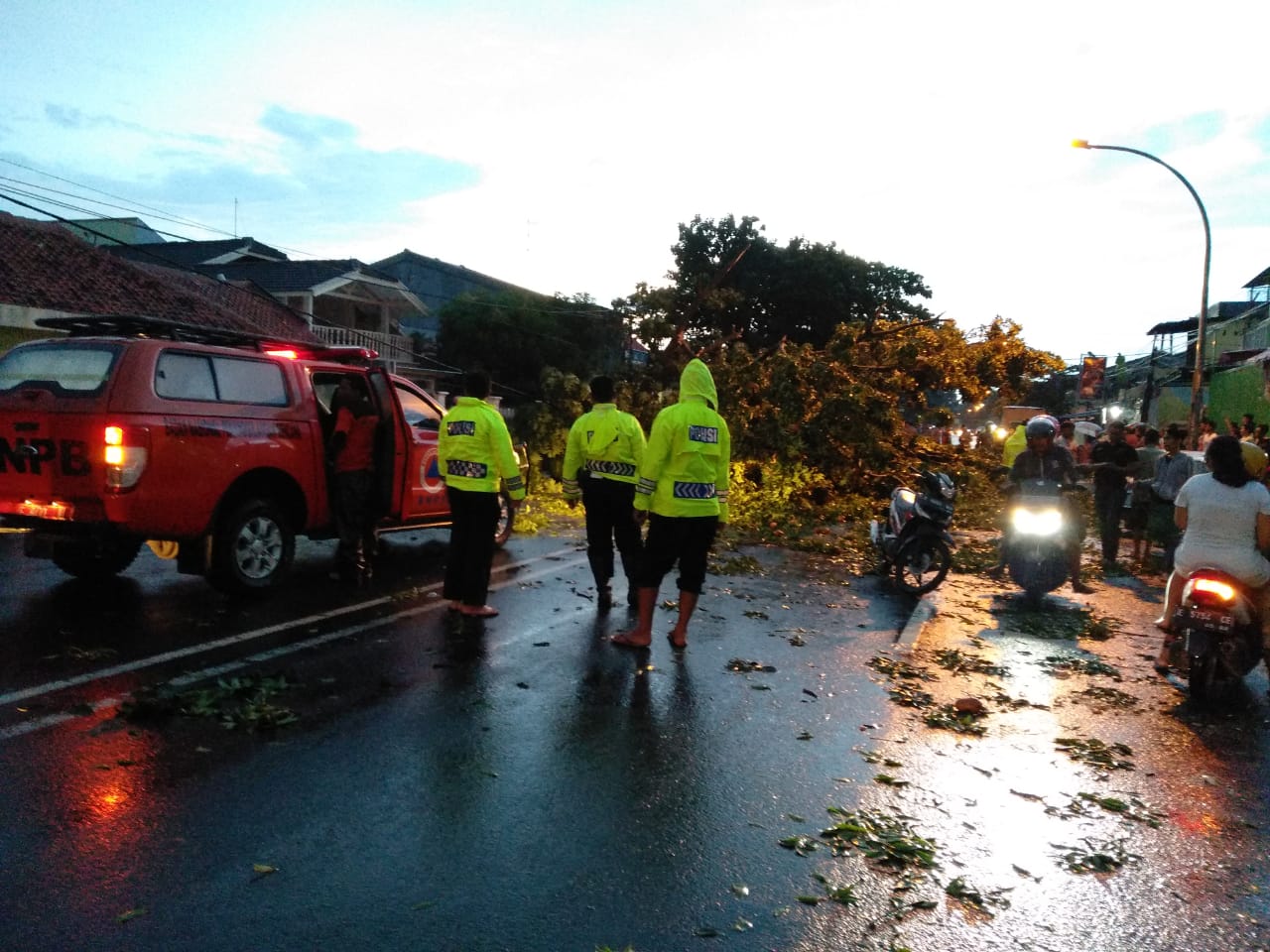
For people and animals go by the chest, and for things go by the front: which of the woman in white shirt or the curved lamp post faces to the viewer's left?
the curved lamp post

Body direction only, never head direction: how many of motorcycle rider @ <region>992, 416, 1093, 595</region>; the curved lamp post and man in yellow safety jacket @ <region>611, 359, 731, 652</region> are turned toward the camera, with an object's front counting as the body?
1

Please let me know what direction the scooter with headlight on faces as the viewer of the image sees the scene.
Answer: facing the viewer

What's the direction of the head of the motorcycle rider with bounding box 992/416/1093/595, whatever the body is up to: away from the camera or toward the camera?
toward the camera

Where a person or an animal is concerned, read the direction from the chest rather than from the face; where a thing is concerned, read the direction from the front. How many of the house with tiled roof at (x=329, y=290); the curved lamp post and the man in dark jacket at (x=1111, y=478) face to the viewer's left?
1

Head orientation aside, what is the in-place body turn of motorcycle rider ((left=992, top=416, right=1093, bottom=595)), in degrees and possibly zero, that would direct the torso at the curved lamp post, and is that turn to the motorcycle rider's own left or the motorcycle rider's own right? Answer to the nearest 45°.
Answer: approximately 180°

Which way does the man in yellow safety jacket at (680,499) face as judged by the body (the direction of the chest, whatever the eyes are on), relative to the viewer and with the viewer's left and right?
facing away from the viewer and to the left of the viewer

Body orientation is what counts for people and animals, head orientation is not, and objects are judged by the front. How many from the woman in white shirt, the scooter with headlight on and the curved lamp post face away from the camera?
1

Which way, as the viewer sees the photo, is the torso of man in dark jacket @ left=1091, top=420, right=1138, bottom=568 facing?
toward the camera

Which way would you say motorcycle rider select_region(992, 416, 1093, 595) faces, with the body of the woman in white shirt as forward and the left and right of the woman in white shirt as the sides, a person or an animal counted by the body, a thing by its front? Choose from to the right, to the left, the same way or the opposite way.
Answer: the opposite way

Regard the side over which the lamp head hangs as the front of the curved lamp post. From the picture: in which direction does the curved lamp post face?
to the viewer's left

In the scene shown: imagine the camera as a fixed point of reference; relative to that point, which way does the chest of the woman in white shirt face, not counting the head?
away from the camera

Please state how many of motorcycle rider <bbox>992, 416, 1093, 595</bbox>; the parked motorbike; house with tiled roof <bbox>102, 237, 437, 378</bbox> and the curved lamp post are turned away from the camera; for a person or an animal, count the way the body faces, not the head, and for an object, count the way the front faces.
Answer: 0

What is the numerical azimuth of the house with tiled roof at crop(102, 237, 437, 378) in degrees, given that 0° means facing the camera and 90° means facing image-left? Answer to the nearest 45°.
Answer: approximately 315°

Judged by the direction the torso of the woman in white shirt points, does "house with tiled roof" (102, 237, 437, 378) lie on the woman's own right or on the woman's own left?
on the woman's own left
